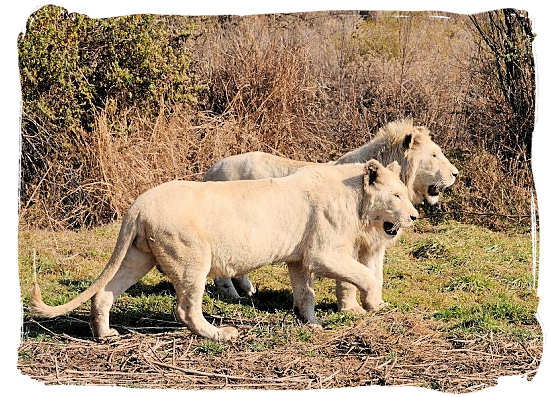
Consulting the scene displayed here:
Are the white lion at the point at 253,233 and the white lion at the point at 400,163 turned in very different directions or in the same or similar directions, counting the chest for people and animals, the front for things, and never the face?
same or similar directions

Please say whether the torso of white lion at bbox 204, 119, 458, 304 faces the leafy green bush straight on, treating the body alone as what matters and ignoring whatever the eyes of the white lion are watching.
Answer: no

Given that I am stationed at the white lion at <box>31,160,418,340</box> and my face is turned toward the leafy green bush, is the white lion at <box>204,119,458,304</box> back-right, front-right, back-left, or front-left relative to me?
front-right

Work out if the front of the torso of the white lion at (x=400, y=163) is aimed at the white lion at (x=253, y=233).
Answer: no

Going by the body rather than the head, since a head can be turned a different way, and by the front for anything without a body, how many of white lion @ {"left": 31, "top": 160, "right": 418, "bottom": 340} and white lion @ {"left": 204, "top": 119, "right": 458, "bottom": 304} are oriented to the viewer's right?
2

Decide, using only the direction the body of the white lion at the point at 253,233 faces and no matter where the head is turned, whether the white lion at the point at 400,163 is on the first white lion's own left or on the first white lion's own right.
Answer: on the first white lion's own left

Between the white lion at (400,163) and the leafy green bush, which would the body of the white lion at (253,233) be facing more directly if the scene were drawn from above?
the white lion

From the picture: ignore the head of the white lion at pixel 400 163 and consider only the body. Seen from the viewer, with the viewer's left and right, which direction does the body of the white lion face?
facing to the right of the viewer

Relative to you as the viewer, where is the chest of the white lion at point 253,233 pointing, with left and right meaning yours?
facing to the right of the viewer

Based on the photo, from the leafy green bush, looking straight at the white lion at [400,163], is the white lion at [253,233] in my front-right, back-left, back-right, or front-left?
front-right

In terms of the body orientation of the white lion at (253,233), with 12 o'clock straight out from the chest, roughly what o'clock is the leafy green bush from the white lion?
The leafy green bush is roughly at 8 o'clock from the white lion.
